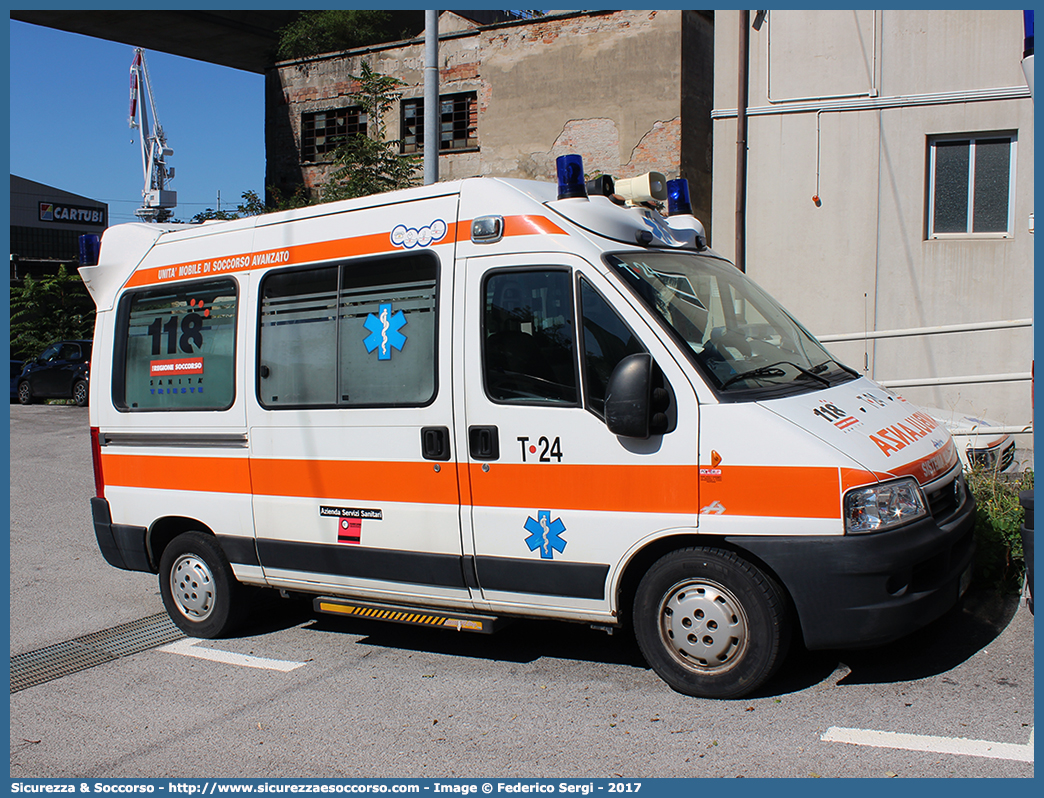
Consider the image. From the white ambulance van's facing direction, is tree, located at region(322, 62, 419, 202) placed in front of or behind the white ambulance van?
behind

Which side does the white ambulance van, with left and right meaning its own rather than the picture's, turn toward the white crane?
back

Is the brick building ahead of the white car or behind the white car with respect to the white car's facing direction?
behind

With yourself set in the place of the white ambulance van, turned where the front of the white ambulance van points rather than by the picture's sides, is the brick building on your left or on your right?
on your left

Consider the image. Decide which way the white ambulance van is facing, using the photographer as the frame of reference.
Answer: facing the viewer and to the right of the viewer

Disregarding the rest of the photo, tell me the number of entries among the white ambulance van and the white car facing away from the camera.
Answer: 0

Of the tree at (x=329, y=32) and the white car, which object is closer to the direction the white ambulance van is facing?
the white car
